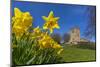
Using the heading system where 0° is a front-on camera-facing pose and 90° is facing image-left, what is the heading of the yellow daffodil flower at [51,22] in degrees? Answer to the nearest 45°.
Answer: approximately 0°

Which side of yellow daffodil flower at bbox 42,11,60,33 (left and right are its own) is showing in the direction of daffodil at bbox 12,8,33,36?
right

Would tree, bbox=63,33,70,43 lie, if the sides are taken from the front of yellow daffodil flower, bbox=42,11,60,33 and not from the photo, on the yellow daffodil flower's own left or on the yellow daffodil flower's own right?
on the yellow daffodil flower's own left
